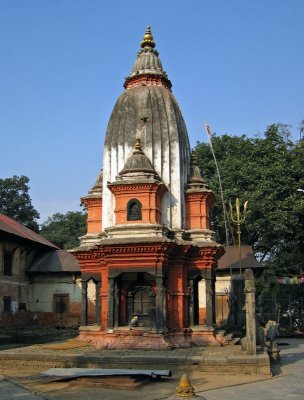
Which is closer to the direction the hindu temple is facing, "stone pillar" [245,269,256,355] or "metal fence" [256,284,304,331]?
the stone pillar

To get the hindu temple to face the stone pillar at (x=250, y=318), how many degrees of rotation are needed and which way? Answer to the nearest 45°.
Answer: approximately 45° to its left

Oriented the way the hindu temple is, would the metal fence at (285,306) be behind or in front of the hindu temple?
behind

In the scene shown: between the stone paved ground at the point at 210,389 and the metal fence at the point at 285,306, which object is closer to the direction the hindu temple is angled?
the stone paved ground

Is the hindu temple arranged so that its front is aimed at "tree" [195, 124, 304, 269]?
no

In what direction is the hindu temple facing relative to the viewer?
toward the camera

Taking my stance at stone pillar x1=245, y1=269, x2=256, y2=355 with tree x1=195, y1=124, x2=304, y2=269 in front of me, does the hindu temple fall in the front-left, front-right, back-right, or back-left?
front-left

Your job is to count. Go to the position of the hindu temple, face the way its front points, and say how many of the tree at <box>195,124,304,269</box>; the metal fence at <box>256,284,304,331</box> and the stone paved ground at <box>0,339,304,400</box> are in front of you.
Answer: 1

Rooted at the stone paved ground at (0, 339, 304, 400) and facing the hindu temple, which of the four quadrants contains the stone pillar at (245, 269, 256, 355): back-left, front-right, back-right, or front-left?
front-right

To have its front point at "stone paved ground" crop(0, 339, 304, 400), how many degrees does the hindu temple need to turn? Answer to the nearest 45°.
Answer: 0° — it already faces it
